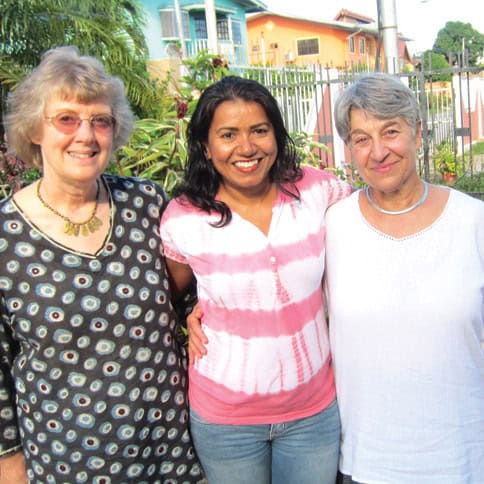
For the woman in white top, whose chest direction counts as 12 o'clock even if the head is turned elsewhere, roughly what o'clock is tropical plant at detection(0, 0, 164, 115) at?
The tropical plant is roughly at 5 o'clock from the woman in white top.

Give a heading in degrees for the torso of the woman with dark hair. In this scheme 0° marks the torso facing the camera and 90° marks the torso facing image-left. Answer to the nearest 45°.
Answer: approximately 0°

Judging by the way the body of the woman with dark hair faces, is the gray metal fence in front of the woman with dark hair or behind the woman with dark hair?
behind

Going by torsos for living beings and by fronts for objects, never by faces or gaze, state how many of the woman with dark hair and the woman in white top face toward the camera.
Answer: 2

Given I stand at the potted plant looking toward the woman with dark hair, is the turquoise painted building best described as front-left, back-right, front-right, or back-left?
back-right

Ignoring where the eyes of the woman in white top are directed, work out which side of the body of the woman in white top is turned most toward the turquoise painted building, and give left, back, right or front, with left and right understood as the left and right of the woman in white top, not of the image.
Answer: back

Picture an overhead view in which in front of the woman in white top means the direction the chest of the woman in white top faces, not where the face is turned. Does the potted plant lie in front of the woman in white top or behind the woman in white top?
behind

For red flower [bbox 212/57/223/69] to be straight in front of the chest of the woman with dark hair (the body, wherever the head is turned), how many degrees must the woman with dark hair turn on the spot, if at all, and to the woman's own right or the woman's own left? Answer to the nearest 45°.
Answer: approximately 180°

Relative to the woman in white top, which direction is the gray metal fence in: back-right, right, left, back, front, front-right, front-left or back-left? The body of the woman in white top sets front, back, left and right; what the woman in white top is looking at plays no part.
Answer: back
